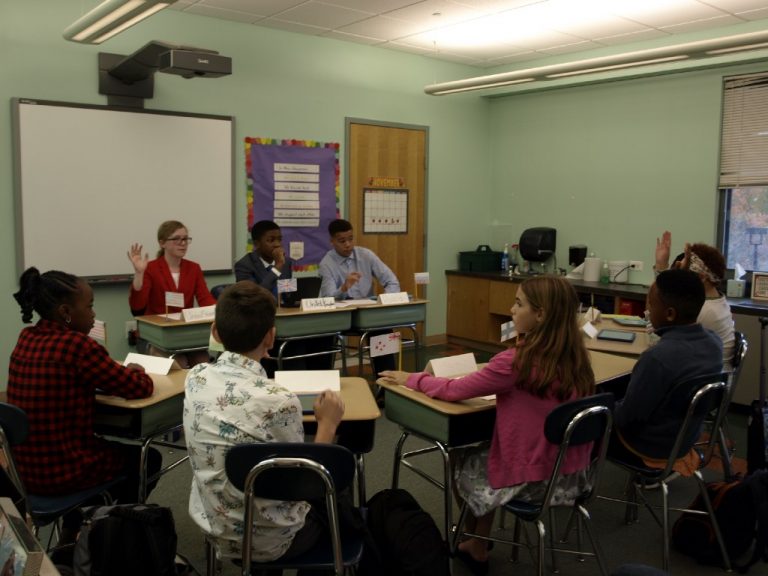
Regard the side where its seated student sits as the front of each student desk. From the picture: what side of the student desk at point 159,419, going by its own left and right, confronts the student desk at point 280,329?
back

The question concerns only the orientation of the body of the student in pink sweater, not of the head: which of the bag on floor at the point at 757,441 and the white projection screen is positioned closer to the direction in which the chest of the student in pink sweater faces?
the white projection screen

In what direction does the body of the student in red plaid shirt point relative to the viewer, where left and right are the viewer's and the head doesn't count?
facing away from the viewer and to the right of the viewer

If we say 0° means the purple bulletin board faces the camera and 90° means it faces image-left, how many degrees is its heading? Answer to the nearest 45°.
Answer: approximately 0°

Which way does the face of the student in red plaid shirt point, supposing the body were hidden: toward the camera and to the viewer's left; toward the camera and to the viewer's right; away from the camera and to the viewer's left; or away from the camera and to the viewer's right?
away from the camera and to the viewer's right

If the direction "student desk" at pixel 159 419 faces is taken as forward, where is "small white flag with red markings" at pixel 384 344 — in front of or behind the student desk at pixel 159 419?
behind

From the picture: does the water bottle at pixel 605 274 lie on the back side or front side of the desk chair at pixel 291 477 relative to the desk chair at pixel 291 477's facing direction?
on the front side

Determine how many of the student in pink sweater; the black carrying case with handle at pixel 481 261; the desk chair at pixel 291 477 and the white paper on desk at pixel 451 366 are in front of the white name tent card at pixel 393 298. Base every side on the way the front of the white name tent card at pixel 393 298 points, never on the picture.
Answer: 3

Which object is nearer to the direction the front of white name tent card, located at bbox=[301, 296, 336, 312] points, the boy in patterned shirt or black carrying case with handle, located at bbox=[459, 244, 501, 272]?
the boy in patterned shirt

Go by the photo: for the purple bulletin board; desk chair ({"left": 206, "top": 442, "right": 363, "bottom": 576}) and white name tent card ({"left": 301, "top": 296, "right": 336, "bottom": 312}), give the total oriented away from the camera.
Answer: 1
